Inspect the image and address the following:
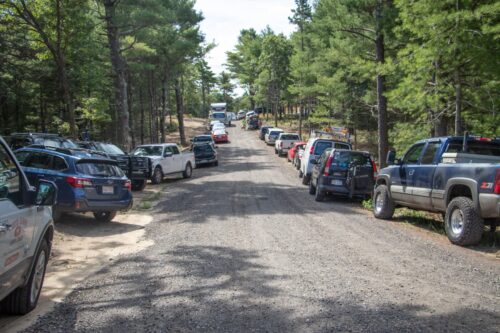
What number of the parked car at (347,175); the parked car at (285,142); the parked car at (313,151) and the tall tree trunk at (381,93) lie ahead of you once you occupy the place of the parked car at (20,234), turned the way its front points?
4

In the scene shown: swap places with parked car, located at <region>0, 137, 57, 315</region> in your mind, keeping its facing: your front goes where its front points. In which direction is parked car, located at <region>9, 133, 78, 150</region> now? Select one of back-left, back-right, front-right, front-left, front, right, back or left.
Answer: front-left

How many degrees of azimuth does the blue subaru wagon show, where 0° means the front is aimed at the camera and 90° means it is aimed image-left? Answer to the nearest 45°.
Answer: approximately 135°

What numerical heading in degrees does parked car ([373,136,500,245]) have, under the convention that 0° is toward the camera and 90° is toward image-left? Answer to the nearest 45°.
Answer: approximately 135°

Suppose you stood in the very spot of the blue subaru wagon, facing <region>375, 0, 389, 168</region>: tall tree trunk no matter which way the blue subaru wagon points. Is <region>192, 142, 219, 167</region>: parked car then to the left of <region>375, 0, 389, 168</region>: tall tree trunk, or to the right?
left

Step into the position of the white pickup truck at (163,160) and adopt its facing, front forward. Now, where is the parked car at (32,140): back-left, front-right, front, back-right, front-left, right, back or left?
front

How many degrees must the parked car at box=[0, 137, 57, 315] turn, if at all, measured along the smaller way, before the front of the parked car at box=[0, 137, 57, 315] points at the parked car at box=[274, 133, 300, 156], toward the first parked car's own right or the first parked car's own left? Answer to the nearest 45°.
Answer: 0° — it already faces it

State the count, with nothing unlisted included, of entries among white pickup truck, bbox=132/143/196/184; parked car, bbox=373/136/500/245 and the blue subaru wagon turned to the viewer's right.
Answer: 0
